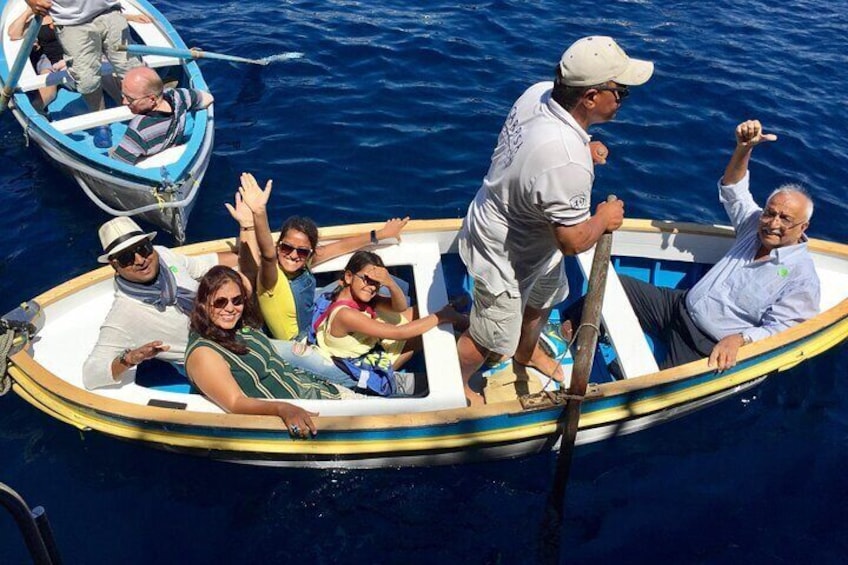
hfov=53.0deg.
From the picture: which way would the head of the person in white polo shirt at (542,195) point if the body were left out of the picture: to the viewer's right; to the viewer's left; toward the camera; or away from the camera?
to the viewer's right

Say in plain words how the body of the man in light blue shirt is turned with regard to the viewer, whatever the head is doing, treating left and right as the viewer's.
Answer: facing the viewer and to the left of the viewer

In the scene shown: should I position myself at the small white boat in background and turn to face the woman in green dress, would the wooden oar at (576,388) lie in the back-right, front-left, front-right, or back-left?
front-left

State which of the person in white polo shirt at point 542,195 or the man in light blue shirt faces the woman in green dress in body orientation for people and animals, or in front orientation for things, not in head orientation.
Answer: the man in light blue shirt

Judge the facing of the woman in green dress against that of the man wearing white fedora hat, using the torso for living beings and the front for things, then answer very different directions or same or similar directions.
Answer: same or similar directions

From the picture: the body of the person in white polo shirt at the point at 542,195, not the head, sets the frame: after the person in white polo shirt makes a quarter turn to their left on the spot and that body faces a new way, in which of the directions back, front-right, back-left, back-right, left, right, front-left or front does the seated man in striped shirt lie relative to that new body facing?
front-left

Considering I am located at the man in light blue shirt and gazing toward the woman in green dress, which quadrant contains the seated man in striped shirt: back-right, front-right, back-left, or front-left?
front-right

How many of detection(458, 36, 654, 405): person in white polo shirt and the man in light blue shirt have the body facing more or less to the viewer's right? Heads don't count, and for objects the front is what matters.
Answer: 1

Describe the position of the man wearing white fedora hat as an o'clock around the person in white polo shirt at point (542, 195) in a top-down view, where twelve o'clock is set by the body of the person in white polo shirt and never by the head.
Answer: The man wearing white fedora hat is roughly at 6 o'clock from the person in white polo shirt.

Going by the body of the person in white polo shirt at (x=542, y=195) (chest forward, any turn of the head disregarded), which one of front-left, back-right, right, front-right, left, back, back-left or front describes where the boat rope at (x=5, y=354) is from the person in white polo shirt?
back

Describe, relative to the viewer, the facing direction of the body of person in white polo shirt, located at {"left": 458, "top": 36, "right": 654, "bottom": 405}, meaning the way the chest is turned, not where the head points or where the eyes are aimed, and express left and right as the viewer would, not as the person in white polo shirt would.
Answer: facing to the right of the viewer

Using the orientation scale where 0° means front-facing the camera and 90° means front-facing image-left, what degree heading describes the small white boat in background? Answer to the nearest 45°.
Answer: approximately 315°

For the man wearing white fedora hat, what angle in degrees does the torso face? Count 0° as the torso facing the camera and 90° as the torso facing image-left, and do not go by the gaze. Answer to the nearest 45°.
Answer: approximately 315°

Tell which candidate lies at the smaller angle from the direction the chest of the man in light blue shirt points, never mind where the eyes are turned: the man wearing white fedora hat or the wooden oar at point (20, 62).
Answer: the man wearing white fedora hat

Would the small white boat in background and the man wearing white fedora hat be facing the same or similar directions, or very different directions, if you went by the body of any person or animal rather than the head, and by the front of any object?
same or similar directions

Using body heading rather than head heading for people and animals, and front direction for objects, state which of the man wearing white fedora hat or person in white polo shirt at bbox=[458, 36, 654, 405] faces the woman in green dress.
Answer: the man wearing white fedora hat
